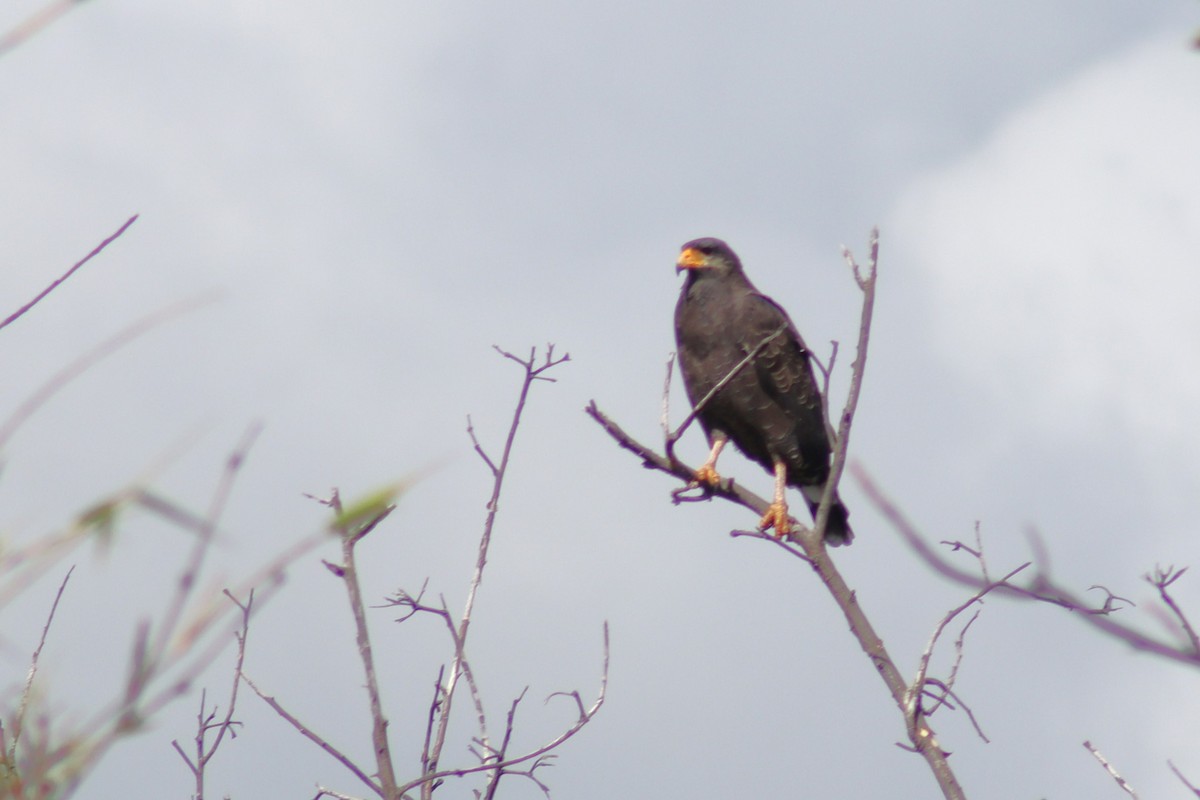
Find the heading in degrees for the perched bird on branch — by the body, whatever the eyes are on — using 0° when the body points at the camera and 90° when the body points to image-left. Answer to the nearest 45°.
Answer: approximately 45°
